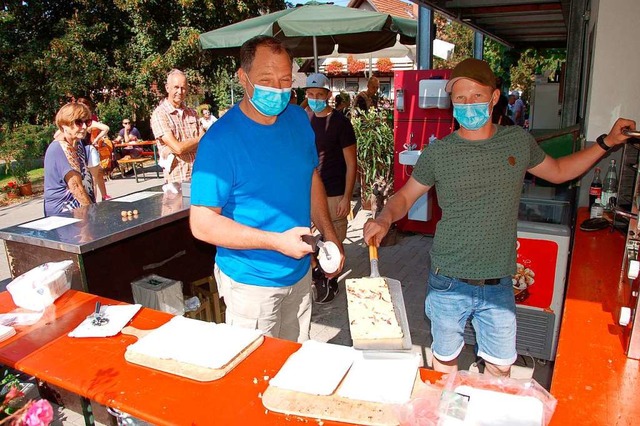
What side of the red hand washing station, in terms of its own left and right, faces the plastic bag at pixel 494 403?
front

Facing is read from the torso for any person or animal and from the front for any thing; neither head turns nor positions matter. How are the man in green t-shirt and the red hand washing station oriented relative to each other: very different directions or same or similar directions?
same or similar directions

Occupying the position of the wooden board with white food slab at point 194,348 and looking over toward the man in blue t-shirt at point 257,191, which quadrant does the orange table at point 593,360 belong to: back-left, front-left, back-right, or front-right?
front-right

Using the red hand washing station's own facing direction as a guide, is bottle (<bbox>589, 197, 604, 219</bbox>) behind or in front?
in front

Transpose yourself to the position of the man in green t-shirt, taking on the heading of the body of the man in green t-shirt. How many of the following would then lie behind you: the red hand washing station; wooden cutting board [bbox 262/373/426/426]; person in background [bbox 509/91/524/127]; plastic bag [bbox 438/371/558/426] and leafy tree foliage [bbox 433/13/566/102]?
3

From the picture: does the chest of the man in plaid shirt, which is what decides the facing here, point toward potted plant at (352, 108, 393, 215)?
no

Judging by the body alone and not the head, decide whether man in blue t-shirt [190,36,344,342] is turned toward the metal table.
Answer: no

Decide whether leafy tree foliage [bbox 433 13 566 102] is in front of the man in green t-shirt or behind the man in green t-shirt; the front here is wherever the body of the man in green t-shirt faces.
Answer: behind

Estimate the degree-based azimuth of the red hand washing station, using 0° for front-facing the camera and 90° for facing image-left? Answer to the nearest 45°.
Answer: approximately 0°

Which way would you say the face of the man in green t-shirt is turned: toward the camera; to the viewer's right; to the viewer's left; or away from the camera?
toward the camera

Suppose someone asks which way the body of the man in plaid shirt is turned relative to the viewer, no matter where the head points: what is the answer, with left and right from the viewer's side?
facing the viewer and to the right of the viewer

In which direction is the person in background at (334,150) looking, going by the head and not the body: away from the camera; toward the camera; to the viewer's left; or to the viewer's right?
toward the camera

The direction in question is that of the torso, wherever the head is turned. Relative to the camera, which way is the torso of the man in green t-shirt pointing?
toward the camera

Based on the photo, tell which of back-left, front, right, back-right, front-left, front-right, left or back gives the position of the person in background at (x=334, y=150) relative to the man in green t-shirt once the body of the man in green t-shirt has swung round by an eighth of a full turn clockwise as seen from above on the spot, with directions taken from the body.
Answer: right

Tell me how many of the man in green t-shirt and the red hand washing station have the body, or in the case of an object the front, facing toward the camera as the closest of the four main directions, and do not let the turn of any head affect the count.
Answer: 2
